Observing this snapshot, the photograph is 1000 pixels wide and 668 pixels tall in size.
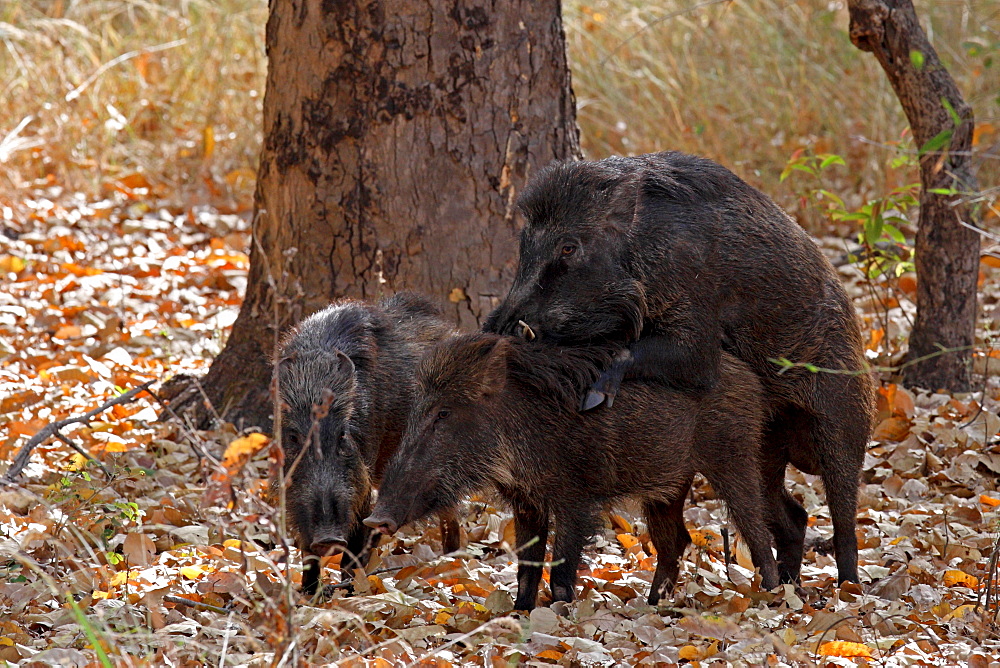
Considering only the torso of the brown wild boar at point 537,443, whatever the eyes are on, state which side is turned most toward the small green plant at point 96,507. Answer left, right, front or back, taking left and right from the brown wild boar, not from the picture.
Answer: front

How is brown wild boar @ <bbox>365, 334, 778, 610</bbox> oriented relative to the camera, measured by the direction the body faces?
to the viewer's left

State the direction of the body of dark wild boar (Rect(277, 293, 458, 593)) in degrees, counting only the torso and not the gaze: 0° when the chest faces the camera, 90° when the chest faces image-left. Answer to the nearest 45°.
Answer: approximately 45°

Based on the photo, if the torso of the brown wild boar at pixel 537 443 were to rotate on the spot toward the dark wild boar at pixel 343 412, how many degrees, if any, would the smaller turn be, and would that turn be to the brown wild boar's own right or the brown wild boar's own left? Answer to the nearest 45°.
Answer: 0° — it already faces it

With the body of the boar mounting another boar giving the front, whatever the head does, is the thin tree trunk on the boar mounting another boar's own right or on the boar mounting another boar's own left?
on the boar mounting another boar's own right

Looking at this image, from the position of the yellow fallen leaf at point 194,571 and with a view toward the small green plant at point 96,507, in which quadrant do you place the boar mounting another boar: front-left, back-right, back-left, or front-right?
back-right

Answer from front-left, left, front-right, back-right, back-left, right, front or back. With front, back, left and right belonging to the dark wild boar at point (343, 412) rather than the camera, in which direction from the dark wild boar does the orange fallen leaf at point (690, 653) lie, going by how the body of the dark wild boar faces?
left

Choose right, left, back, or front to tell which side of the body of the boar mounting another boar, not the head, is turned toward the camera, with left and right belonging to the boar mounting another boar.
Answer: left

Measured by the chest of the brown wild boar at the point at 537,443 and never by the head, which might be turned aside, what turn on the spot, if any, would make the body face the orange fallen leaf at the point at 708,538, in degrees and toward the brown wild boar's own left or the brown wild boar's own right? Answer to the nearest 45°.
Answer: approximately 135° to the brown wild boar's own right
